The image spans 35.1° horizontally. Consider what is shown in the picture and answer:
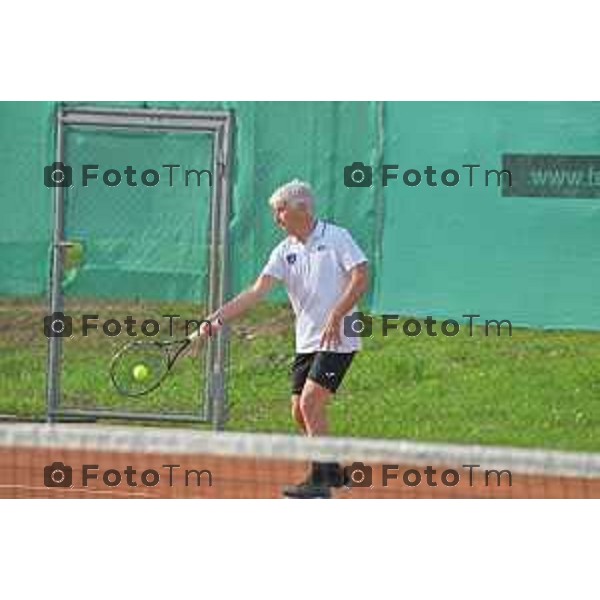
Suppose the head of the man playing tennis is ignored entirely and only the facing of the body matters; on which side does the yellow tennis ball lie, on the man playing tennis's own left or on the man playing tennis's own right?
on the man playing tennis's own right

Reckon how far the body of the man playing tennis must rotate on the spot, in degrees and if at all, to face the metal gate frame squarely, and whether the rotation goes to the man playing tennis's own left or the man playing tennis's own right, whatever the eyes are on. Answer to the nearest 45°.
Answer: approximately 90° to the man playing tennis's own right
